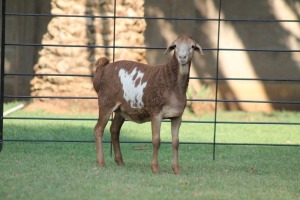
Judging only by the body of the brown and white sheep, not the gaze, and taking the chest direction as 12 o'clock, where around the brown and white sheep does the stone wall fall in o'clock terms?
The stone wall is roughly at 7 o'clock from the brown and white sheep.

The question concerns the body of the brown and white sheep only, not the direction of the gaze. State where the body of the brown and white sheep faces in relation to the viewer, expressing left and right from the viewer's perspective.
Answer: facing the viewer and to the right of the viewer
